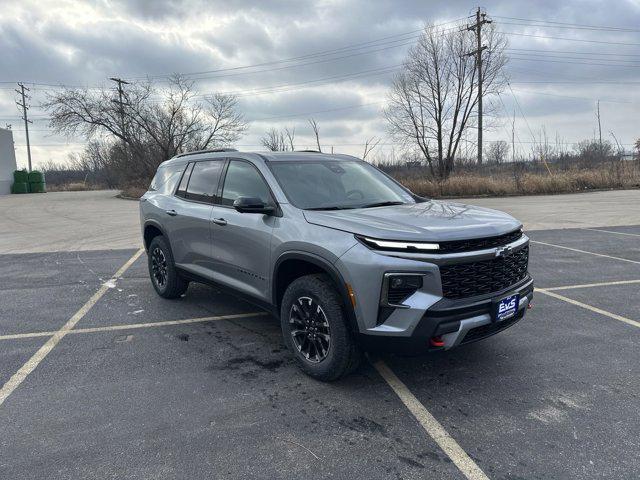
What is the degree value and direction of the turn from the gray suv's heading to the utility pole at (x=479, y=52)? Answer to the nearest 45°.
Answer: approximately 135° to its left

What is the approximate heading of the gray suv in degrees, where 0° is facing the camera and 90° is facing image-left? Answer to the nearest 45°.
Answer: approximately 315°
